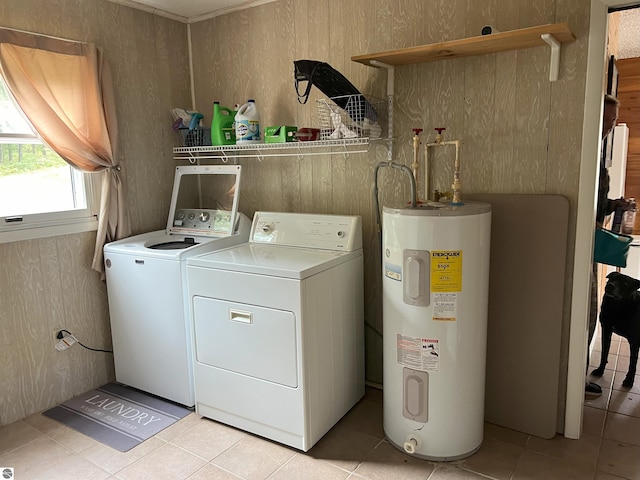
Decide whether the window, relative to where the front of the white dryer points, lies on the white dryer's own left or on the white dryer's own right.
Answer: on the white dryer's own right

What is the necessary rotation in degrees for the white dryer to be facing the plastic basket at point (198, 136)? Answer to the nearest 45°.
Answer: approximately 90° to its right

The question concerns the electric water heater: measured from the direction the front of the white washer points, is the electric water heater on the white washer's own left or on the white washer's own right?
on the white washer's own left

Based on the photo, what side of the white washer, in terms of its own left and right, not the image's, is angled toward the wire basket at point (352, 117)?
left

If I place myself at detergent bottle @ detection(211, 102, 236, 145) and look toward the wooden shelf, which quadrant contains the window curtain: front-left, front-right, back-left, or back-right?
back-right

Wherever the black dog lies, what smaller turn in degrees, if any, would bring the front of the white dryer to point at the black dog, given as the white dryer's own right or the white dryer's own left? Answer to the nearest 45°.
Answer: approximately 135° to the white dryer's own left

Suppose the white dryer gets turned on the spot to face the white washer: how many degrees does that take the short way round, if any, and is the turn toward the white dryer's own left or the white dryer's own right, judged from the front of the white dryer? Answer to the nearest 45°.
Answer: approximately 90° to the white dryer's own right
